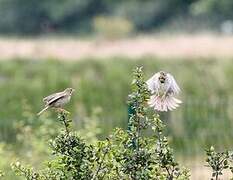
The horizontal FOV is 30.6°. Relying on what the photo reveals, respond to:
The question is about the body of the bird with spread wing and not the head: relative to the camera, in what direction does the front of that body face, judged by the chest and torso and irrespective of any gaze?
toward the camera
